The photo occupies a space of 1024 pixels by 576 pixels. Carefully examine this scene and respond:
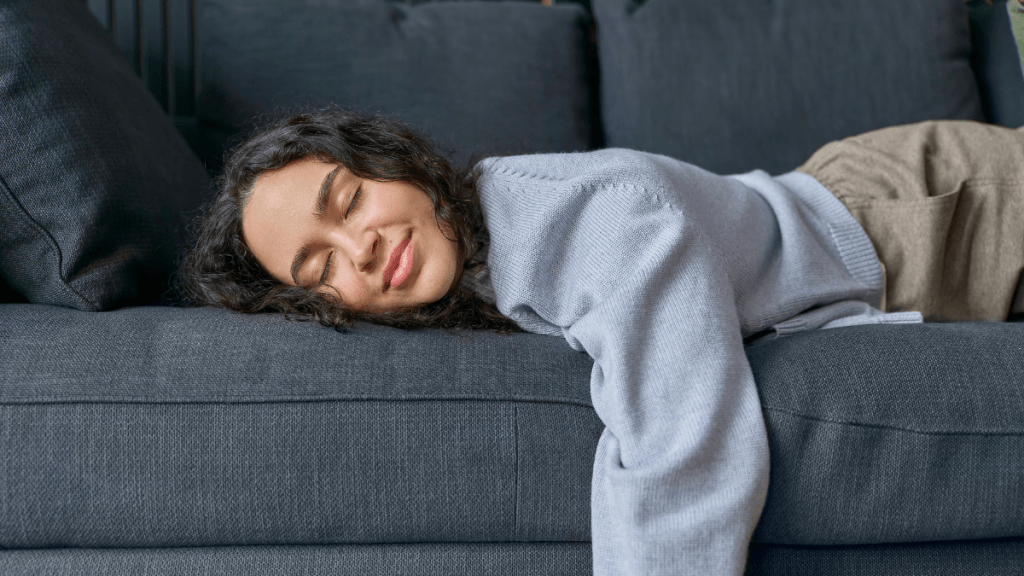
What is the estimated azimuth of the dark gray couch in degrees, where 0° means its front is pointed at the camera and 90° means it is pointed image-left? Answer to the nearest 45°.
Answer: approximately 0°
